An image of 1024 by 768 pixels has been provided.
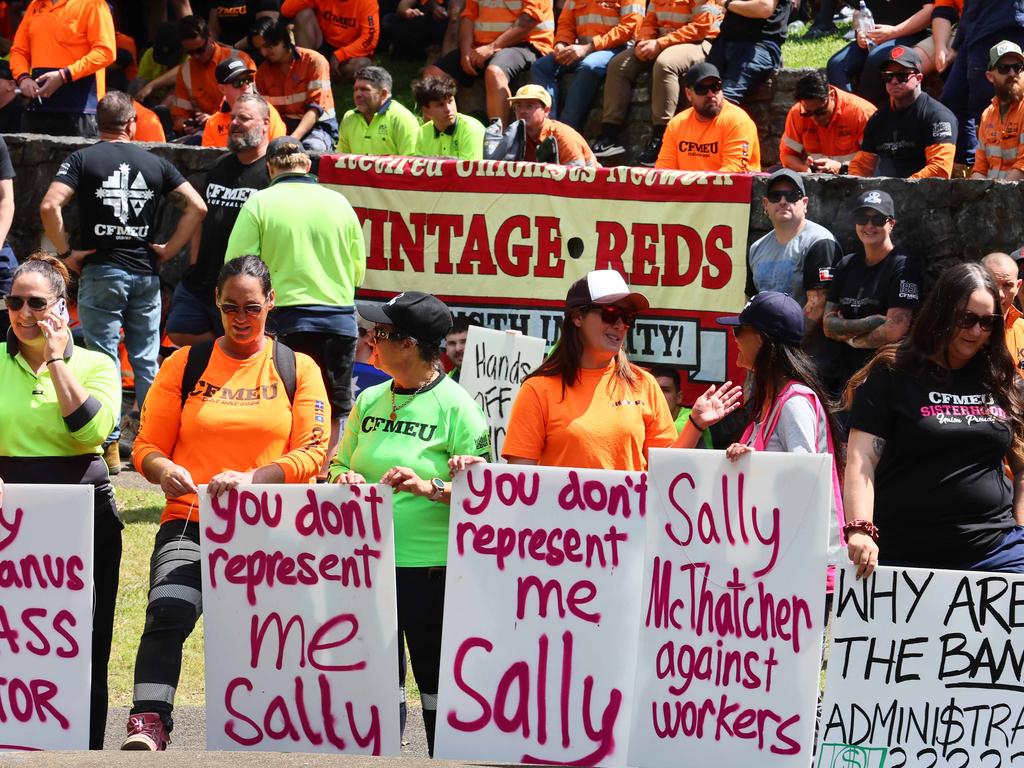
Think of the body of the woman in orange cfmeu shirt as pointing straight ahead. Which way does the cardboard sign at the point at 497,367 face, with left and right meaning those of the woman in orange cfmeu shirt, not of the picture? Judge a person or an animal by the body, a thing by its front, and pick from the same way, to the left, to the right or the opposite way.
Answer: the same way

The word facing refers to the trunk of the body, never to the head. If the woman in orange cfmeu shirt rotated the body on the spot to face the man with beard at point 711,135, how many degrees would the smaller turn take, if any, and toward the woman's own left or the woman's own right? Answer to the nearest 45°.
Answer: approximately 135° to the woman's own left

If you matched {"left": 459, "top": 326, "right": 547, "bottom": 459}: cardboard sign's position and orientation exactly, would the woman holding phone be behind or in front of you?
in front

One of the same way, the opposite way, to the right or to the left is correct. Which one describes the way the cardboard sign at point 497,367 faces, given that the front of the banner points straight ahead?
the same way

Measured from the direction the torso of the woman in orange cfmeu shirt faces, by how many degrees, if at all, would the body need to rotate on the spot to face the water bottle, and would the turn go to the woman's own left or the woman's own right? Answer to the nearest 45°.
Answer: approximately 135° to the woman's own left

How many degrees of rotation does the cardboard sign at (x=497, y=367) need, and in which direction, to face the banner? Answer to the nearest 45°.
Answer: approximately 180°

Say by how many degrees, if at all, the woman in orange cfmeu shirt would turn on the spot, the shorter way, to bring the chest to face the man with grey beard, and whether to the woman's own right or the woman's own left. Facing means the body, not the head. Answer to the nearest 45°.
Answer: approximately 180°

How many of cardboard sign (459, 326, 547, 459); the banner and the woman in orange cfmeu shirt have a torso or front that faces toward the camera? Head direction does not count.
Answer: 3

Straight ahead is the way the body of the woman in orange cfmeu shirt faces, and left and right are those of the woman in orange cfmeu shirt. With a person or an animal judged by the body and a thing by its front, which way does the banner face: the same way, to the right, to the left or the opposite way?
the same way

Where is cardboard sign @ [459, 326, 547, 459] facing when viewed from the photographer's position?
facing the viewer

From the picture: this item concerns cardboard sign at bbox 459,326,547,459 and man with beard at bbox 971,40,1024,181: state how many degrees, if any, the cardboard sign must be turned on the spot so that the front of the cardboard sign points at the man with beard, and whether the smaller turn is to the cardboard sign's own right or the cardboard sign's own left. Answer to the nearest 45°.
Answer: approximately 90° to the cardboard sign's own left

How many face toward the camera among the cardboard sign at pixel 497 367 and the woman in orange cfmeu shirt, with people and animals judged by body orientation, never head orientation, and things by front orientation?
2

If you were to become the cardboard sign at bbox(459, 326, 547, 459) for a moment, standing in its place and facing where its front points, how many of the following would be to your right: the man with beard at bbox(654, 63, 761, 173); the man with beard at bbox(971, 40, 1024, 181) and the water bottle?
0

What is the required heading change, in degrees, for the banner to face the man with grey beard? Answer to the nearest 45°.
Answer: approximately 90° to its right

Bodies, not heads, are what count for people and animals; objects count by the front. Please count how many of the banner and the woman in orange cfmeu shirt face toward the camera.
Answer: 2

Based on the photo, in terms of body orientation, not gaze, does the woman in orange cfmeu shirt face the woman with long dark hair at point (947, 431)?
no

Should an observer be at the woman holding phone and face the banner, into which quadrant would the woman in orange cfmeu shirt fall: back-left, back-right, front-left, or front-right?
front-right

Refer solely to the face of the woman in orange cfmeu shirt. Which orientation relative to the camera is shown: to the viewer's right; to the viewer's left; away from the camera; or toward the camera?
toward the camera
